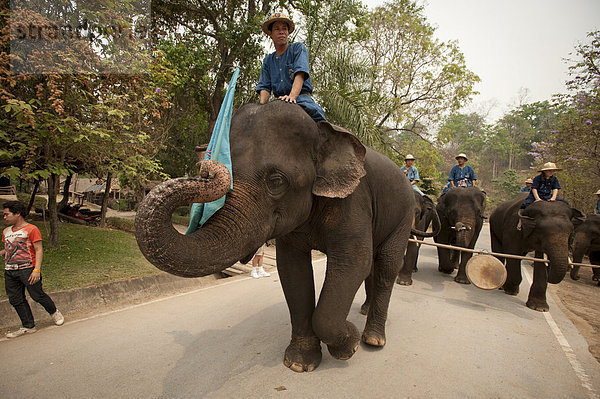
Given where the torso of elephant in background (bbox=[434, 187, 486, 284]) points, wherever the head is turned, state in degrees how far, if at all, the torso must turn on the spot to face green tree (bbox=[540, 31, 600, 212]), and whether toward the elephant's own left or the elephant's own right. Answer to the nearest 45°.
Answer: approximately 135° to the elephant's own left

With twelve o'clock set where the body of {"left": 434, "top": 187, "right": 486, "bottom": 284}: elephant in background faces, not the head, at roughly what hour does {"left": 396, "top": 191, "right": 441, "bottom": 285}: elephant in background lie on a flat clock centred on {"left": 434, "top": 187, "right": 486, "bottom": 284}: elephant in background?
{"left": 396, "top": 191, "right": 441, "bottom": 285}: elephant in background is roughly at 2 o'clock from {"left": 434, "top": 187, "right": 486, "bottom": 284}: elephant in background.

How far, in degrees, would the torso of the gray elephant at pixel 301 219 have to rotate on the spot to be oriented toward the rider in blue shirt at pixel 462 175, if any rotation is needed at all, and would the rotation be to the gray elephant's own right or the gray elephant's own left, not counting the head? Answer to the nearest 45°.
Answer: approximately 180°

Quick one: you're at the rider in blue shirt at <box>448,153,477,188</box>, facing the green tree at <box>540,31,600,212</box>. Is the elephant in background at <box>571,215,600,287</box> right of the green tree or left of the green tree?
right

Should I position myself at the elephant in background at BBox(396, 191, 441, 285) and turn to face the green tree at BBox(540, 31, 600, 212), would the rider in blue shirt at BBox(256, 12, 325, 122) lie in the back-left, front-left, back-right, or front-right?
back-right

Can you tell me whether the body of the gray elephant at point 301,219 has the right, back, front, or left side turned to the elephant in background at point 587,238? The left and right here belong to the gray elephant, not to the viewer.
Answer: back

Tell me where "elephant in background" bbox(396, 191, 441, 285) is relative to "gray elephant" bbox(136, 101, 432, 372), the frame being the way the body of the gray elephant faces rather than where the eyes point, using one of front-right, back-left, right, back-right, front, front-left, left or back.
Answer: back

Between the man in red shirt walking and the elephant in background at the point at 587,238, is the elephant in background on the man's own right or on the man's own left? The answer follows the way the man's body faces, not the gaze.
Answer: on the man's own left

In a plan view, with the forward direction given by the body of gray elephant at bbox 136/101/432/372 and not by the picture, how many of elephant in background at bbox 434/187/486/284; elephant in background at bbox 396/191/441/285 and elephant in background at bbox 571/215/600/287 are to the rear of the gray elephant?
3

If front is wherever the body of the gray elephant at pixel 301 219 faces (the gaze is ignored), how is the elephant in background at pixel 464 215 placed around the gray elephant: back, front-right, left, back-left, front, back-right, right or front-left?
back
